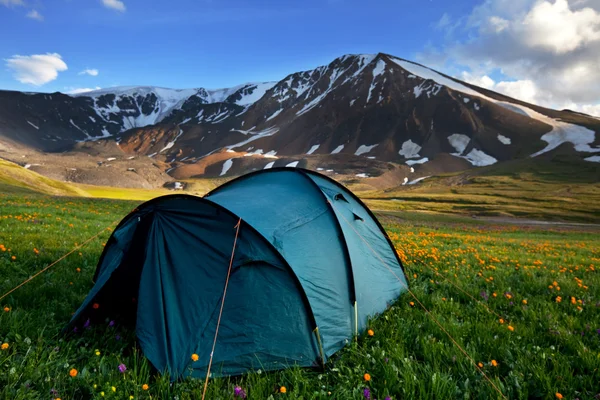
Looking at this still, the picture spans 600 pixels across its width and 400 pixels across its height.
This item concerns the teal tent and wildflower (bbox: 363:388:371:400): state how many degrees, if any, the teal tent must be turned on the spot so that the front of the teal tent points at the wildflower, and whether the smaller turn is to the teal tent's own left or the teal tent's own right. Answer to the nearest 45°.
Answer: approximately 90° to the teal tent's own left

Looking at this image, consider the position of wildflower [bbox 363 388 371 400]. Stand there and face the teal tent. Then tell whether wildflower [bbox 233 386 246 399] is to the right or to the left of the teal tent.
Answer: left

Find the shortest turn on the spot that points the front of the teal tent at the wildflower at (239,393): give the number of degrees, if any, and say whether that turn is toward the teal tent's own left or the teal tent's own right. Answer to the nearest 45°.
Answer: approximately 45° to the teal tent's own left

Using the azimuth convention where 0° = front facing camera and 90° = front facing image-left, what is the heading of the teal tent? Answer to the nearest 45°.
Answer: approximately 45°

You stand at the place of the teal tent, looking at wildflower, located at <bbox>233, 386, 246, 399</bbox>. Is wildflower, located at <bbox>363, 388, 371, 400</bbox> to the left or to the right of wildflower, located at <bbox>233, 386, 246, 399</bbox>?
left
